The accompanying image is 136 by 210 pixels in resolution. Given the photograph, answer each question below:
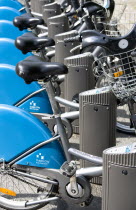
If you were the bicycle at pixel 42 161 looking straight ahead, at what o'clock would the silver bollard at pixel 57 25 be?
The silver bollard is roughly at 9 o'clock from the bicycle.

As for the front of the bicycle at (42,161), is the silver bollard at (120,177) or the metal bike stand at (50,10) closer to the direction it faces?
the silver bollard

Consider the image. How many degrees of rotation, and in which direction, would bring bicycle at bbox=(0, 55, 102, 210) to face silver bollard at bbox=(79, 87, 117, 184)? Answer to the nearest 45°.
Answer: approximately 45° to its left

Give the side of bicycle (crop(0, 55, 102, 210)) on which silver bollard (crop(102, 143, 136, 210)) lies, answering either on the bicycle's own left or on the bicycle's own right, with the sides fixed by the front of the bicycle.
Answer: on the bicycle's own right

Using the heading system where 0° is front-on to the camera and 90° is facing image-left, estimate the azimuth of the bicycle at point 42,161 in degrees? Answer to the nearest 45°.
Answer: approximately 270°

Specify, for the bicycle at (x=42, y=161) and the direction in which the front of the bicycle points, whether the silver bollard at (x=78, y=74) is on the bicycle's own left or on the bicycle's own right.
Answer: on the bicycle's own left

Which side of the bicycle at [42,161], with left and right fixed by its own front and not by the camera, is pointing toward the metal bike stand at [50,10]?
left

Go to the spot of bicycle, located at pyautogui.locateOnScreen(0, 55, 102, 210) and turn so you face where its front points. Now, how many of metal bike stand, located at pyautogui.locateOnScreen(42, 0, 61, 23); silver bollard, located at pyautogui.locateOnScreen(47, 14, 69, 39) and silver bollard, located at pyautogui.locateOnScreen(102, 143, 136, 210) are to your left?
2
